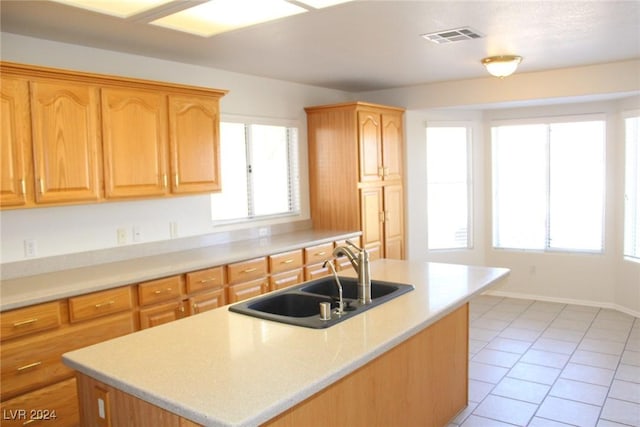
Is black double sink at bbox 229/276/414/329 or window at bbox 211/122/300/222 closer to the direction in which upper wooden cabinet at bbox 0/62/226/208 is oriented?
the black double sink

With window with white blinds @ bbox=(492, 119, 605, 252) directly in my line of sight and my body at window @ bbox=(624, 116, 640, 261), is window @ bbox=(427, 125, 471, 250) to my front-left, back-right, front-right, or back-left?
front-left

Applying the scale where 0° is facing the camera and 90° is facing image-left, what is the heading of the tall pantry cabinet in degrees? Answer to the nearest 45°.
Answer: approximately 315°

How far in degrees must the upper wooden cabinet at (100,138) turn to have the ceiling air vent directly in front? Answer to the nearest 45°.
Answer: approximately 45° to its left

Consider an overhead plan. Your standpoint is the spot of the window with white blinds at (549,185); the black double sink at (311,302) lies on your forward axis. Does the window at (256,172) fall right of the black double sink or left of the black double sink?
right

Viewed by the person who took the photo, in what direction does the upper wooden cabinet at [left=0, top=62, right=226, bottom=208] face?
facing the viewer and to the right of the viewer

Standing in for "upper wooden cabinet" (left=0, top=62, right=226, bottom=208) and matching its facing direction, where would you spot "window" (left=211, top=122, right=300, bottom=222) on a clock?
The window is roughly at 9 o'clock from the upper wooden cabinet.

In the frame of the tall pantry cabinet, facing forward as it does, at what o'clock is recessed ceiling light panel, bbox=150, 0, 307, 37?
The recessed ceiling light panel is roughly at 2 o'clock from the tall pantry cabinet.

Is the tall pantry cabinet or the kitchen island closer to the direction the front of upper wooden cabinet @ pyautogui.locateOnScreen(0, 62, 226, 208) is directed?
the kitchen island

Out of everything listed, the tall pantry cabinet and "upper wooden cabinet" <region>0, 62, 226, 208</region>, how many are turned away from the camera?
0

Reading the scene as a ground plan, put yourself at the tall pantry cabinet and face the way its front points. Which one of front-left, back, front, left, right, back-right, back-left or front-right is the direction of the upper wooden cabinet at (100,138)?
right
